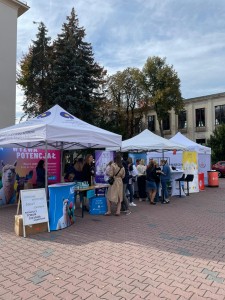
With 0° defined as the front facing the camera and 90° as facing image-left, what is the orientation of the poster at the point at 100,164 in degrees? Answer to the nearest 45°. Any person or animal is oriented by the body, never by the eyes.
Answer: approximately 0°

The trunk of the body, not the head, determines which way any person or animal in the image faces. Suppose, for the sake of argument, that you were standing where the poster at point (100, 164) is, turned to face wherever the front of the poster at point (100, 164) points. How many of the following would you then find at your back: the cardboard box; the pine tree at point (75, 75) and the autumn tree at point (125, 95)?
2

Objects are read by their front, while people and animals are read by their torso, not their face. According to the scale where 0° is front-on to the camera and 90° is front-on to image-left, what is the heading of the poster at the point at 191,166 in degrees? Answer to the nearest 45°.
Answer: approximately 0°

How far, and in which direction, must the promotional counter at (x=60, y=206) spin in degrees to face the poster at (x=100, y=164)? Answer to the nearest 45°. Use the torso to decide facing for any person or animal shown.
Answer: approximately 180°

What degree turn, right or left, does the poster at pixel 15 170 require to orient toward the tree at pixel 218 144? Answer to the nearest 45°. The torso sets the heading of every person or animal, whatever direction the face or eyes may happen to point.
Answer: approximately 90° to its left

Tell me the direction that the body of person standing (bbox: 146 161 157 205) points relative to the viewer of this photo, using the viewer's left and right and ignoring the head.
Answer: facing away from the viewer

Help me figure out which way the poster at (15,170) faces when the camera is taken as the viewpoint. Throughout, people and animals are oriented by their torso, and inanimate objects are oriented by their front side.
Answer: facing the viewer and to the right of the viewer

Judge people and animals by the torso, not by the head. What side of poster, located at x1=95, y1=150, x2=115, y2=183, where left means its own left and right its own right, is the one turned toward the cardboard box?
front

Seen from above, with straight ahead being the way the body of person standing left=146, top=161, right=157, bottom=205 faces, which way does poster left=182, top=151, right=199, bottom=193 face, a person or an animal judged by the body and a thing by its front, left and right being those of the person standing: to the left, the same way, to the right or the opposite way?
the opposite way

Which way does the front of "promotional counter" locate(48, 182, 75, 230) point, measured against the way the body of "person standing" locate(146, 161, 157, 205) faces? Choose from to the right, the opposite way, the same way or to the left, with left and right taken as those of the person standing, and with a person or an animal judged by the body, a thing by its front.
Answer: the opposite way

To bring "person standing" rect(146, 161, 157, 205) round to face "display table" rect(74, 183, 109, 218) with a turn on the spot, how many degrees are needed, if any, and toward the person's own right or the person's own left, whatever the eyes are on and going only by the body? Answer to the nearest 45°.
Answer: approximately 135° to the person's own left

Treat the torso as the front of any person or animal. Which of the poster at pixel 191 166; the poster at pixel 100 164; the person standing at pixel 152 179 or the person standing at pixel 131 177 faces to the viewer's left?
the person standing at pixel 131 177
